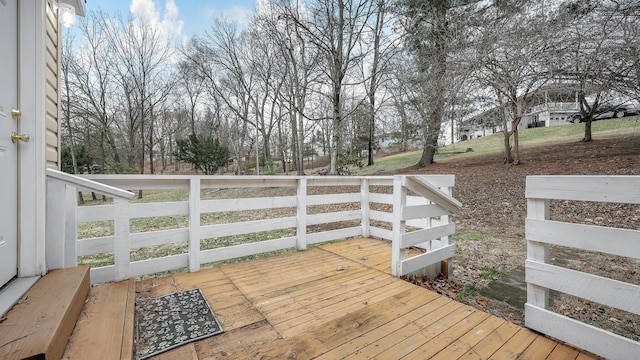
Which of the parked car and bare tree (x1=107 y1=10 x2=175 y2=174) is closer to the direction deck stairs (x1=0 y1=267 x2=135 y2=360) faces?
the parked car

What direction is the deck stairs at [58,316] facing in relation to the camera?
to the viewer's right

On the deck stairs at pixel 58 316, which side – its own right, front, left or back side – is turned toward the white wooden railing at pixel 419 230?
front

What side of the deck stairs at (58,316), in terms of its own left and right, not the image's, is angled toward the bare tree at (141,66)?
left

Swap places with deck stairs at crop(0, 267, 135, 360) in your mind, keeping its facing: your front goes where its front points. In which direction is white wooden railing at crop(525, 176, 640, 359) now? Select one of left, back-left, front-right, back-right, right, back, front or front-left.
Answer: front-right

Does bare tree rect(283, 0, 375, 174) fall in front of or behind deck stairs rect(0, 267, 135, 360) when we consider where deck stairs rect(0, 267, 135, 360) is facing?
in front

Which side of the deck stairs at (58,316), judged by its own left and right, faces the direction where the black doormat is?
front
